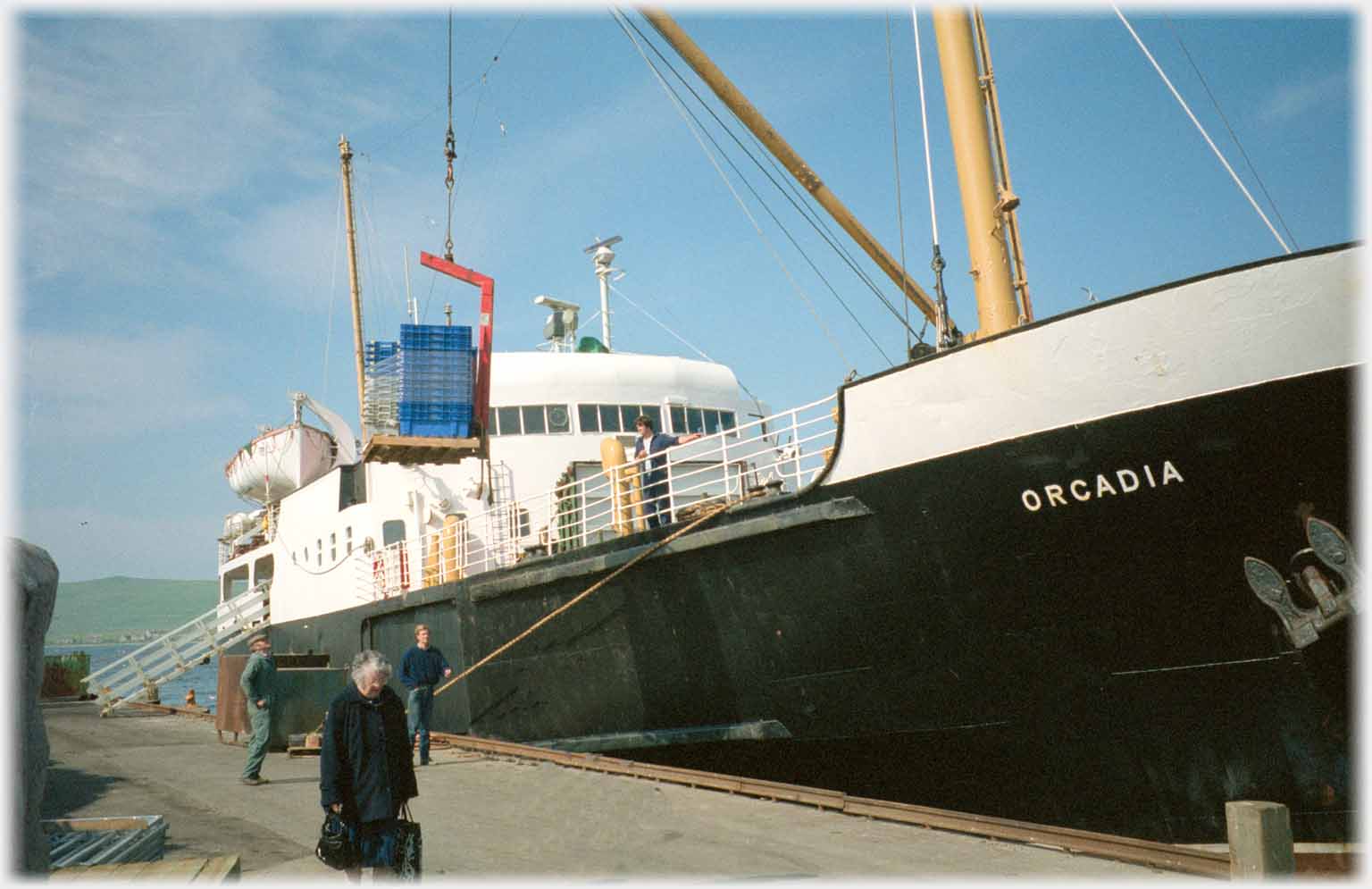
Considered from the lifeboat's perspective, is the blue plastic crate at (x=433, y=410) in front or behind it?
in front

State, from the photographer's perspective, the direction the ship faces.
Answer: facing the viewer and to the right of the viewer

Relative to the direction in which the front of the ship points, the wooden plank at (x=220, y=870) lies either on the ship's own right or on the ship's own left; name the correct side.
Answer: on the ship's own right

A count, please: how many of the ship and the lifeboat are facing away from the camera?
0

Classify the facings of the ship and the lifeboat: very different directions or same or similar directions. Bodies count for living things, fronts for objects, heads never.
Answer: same or similar directions

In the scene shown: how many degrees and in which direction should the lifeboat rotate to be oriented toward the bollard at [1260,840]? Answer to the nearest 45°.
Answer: approximately 45° to its right

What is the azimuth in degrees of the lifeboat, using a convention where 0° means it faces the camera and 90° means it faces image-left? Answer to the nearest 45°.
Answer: approximately 315°

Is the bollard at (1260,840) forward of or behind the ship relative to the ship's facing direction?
forward

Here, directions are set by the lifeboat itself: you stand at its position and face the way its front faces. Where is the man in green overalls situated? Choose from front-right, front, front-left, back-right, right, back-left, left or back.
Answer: front-right

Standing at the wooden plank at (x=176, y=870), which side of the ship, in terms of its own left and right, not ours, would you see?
right
